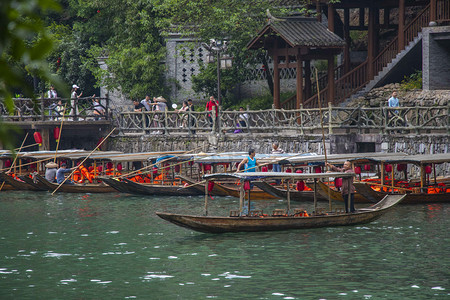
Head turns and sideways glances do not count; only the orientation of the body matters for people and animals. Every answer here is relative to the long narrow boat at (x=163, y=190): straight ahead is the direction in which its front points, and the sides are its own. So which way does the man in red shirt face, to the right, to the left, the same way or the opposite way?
to the left

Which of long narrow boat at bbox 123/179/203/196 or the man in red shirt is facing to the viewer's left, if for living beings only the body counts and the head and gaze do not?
the long narrow boat

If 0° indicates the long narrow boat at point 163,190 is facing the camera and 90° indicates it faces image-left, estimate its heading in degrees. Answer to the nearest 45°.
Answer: approximately 90°

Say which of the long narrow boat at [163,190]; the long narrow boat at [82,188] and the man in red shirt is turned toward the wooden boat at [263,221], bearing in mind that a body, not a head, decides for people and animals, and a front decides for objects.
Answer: the man in red shirt

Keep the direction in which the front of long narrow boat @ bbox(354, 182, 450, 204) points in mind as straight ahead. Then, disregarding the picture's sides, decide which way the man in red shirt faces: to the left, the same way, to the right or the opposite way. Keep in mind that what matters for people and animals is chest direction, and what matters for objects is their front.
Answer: to the left

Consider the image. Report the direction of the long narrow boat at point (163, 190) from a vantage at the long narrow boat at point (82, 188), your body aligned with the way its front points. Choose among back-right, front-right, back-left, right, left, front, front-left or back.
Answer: back-left

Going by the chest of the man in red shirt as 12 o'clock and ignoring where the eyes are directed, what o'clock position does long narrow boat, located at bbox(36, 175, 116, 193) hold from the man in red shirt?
The long narrow boat is roughly at 2 o'clock from the man in red shirt.

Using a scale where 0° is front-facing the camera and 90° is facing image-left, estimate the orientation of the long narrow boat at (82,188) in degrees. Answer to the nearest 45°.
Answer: approximately 90°
